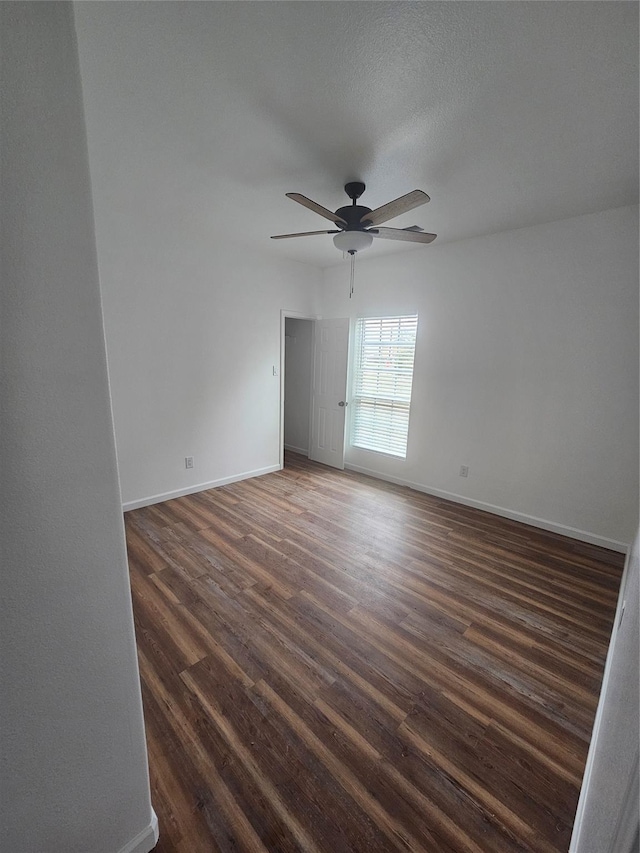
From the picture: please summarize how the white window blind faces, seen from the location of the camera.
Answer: facing the viewer and to the left of the viewer

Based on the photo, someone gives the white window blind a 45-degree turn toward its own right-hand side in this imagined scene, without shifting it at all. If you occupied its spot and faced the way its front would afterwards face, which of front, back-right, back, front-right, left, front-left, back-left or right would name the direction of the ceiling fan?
left

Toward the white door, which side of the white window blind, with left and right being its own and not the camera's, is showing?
right
